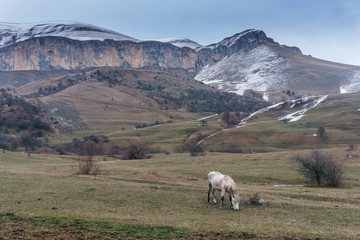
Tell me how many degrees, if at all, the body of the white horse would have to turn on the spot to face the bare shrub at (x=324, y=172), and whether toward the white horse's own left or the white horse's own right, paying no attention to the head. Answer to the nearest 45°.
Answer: approximately 90° to the white horse's own left

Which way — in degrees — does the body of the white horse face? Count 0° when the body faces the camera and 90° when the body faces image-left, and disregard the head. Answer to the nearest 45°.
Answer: approximately 315°
